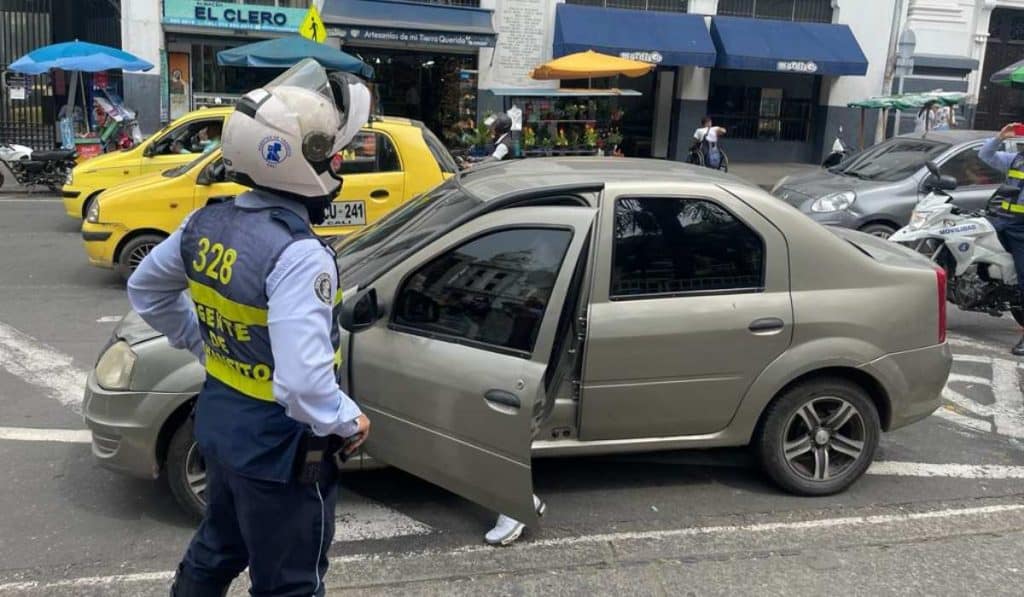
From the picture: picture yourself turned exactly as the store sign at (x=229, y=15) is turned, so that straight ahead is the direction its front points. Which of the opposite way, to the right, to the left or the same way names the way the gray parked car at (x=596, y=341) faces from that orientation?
to the right

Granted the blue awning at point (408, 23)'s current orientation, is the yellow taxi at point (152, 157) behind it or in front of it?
in front

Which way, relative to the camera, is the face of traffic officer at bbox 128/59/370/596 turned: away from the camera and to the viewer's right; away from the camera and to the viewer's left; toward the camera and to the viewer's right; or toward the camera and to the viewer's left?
away from the camera and to the viewer's right

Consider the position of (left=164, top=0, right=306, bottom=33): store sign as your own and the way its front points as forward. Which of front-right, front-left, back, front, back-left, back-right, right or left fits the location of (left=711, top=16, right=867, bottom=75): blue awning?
left

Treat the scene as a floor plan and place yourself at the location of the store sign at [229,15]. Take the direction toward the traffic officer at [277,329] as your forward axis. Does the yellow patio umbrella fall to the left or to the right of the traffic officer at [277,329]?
left

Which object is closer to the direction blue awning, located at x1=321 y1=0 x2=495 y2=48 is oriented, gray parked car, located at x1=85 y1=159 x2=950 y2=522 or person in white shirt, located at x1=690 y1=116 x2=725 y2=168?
the gray parked car

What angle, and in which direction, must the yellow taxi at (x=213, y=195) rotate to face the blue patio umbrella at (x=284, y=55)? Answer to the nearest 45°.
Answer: approximately 90° to its right

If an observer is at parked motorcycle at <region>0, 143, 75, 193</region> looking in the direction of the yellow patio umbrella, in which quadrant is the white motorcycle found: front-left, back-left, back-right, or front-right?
front-right

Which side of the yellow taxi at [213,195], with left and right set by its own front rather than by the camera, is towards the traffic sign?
right

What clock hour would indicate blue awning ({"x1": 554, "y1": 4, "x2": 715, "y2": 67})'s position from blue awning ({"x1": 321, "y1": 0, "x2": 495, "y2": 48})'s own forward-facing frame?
blue awning ({"x1": 554, "y1": 4, "x2": 715, "y2": 67}) is roughly at 9 o'clock from blue awning ({"x1": 321, "y1": 0, "x2": 495, "y2": 48}).

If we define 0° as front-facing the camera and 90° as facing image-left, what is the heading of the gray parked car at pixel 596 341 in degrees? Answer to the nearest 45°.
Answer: approximately 90°

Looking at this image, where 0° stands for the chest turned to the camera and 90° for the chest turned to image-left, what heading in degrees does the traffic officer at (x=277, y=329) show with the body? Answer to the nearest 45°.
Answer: approximately 225°

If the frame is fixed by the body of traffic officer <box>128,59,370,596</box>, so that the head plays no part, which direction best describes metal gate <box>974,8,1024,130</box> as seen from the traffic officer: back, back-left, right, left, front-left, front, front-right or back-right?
front

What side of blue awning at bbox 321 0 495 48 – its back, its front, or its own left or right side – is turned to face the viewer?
front

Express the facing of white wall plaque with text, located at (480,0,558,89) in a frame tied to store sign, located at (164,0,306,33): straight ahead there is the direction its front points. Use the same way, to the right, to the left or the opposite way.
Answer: the same way

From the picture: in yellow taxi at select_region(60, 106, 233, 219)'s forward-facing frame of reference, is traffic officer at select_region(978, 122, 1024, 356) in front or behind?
behind

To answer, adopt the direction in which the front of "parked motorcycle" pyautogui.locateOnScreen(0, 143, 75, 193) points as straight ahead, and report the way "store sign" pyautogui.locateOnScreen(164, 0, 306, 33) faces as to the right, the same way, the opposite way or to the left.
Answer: to the left

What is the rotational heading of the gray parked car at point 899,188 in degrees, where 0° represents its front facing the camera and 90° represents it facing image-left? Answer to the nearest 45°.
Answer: approximately 45°

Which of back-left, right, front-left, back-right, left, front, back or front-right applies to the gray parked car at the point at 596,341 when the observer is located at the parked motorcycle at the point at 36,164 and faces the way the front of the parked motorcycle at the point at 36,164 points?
left

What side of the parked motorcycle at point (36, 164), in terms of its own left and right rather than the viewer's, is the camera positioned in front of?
left

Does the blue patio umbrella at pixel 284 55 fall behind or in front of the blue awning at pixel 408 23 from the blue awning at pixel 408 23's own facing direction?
in front

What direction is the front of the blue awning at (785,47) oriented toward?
toward the camera

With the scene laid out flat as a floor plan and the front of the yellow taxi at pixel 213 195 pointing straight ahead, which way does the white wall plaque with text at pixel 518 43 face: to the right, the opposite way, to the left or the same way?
to the left
